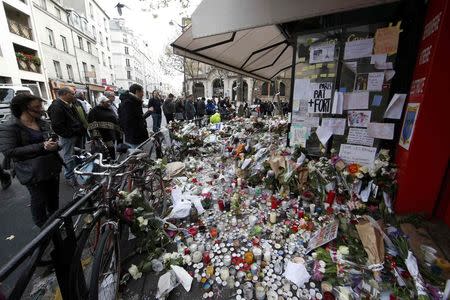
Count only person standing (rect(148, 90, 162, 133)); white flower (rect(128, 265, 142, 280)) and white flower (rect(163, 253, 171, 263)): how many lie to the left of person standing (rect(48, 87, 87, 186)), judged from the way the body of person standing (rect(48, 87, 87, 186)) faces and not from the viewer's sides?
1

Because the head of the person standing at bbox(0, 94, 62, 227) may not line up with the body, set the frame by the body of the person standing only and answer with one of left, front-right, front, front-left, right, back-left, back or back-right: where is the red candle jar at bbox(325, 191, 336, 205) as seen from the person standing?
front

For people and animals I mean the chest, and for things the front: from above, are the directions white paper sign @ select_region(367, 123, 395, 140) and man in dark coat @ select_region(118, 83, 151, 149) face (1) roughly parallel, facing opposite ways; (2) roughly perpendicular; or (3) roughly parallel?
roughly parallel, facing opposite ways

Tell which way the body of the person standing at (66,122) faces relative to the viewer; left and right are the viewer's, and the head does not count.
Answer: facing the viewer and to the right of the viewer

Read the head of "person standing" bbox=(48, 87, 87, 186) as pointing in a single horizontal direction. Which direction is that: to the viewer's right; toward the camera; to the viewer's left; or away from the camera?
to the viewer's right

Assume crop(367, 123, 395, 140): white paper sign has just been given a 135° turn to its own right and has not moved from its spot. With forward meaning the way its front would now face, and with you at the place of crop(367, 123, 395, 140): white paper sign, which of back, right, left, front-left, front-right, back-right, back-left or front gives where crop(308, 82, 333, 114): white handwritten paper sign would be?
left

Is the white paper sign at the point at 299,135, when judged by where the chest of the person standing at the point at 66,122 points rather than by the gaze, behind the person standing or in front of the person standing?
in front

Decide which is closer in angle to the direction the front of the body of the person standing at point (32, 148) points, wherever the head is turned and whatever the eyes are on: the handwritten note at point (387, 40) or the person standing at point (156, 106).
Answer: the handwritten note

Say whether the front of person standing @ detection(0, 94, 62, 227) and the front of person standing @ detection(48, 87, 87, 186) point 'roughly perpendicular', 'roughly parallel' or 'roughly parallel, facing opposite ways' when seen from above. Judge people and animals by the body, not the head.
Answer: roughly parallel

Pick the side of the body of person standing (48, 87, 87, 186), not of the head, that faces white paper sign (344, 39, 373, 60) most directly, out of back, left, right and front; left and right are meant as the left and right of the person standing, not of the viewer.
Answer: front

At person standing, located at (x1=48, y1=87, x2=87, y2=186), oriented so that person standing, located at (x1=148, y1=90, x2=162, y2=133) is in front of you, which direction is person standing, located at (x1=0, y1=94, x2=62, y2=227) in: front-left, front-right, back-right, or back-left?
back-right

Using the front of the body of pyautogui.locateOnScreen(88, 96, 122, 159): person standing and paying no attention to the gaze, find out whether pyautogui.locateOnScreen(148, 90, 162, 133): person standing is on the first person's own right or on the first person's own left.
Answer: on the first person's own left

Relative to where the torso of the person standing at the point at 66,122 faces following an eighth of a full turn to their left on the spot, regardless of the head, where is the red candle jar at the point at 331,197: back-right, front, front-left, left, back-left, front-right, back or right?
front-right
